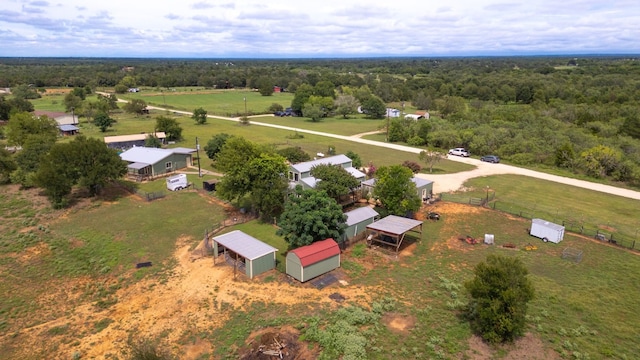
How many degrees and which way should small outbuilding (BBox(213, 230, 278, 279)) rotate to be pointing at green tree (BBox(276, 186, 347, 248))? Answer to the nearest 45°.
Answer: approximately 135° to its left

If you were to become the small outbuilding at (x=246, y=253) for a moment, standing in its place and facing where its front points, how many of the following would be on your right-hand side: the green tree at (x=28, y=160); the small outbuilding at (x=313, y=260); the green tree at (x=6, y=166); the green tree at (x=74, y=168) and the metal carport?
3

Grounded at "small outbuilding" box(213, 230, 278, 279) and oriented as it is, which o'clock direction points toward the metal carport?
The metal carport is roughly at 7 o'clock from the small outbuilding.

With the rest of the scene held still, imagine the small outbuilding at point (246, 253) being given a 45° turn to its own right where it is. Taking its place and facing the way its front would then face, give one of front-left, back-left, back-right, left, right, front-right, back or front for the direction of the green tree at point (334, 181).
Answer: back-right

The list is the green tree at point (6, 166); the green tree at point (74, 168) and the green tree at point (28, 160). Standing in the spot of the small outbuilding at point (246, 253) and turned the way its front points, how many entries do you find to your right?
3

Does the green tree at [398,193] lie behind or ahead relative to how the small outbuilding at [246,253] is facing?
behind

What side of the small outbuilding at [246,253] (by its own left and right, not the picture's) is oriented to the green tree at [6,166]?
right

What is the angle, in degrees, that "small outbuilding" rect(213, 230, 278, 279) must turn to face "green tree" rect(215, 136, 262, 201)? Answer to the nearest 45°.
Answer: approximately 135° to its right

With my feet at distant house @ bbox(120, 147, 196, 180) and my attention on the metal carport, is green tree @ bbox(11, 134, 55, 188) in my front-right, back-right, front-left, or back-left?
back-right

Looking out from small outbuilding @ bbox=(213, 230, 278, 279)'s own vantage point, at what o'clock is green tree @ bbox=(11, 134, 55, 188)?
The green tree is roughly at 3 o'clock from the small outbuilding.

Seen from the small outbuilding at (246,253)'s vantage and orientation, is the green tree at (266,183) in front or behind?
behind

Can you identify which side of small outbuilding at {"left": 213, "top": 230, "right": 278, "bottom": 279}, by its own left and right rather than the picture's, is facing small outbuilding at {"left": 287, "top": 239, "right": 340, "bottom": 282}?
left

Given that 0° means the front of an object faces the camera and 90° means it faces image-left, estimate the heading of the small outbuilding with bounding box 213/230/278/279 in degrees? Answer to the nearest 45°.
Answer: approximately 45°

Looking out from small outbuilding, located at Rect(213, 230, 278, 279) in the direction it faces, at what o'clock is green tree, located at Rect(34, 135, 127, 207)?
The green tree is roughly at 3 o'clock from the small outbuilding.
